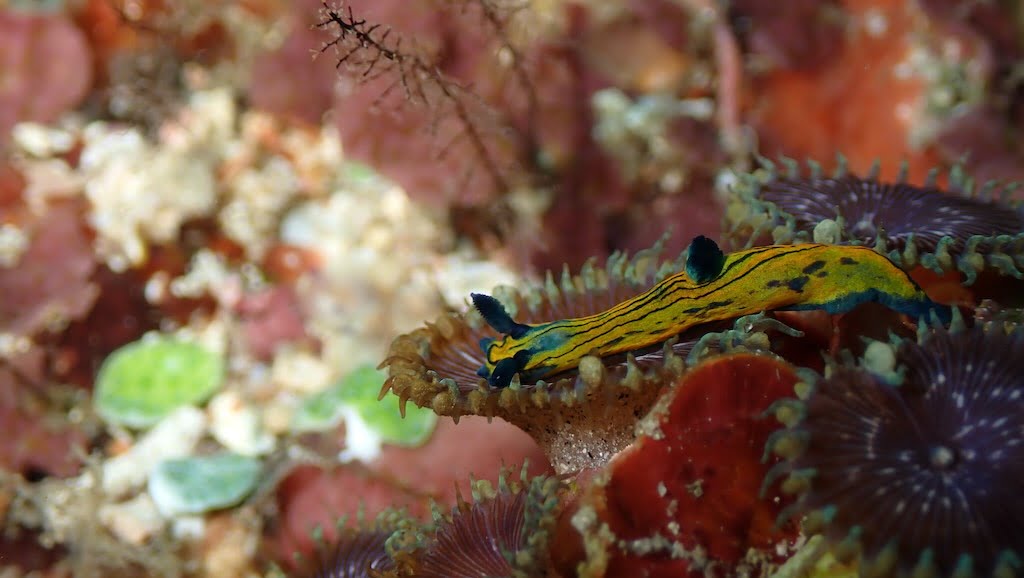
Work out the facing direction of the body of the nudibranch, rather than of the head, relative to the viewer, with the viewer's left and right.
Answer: facing to the left of the viewer
